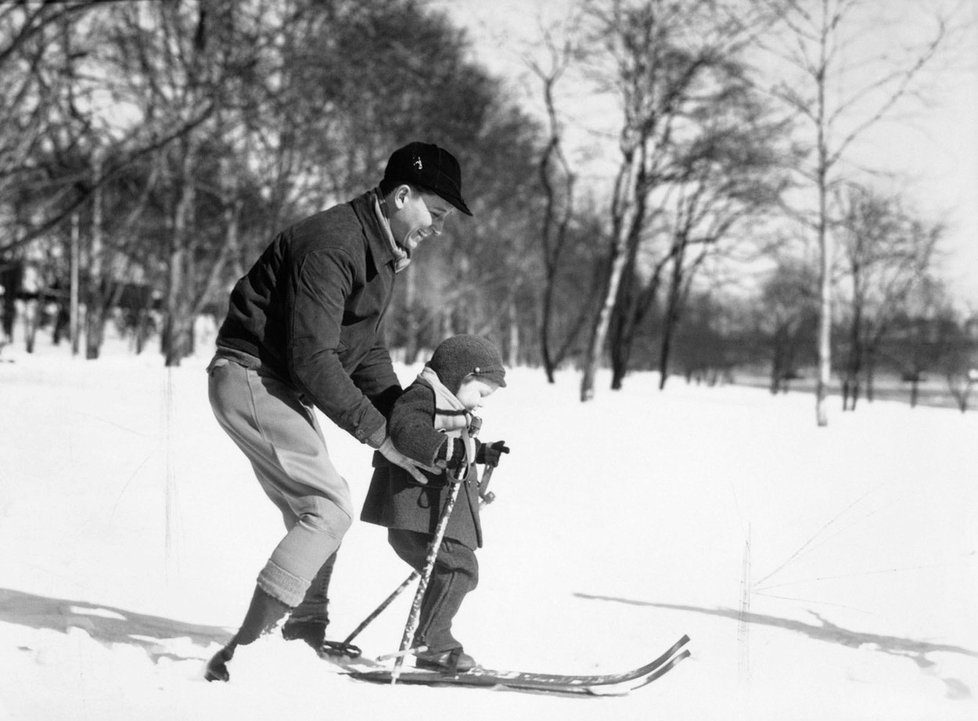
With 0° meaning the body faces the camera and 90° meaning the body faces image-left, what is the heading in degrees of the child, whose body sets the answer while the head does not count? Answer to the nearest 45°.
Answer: approximately 270°

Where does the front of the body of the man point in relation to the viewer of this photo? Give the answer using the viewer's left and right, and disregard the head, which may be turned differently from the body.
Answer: facing to the right of the viewer

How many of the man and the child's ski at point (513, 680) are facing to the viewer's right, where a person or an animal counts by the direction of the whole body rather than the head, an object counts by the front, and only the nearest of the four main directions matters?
2

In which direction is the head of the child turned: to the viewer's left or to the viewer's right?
to the viewer's right

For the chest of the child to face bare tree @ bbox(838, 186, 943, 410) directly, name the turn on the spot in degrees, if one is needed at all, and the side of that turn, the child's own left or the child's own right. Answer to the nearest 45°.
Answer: approximately 45° to the child's own left

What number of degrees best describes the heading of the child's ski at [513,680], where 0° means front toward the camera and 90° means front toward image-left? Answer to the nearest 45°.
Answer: approximately 270°
